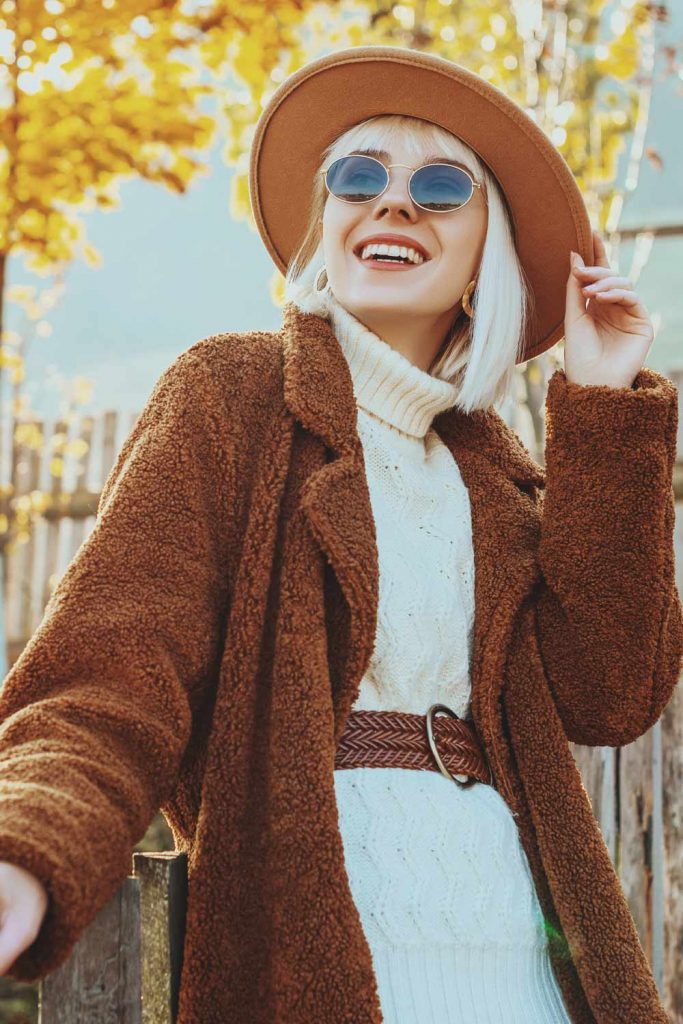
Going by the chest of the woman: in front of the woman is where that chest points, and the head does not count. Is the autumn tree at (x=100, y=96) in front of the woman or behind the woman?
behind

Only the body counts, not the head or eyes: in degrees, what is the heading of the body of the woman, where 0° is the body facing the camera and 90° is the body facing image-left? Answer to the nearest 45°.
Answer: approximately 0°
